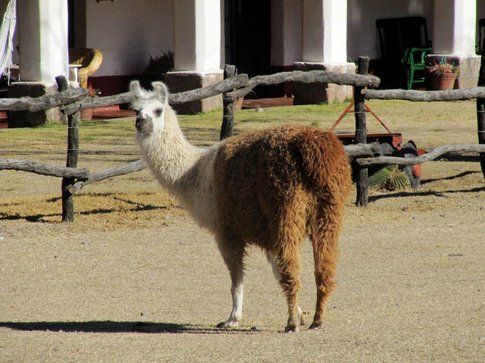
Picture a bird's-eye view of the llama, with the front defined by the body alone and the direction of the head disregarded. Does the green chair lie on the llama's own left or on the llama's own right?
on the llama's own right

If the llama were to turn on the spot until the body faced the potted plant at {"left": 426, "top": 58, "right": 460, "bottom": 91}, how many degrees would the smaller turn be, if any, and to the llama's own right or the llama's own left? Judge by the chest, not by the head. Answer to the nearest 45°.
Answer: approximately 45° to the llama's own right

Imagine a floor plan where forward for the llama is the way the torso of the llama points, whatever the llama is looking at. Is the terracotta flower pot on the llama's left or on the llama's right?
on the llama's right

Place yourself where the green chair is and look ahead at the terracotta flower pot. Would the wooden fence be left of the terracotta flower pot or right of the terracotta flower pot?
right

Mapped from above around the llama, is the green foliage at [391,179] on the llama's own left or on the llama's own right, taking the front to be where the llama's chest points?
on the llama's own right

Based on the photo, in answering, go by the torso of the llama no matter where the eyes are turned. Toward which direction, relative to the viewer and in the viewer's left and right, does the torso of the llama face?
facing away from the viewer and to the left of the viewer
